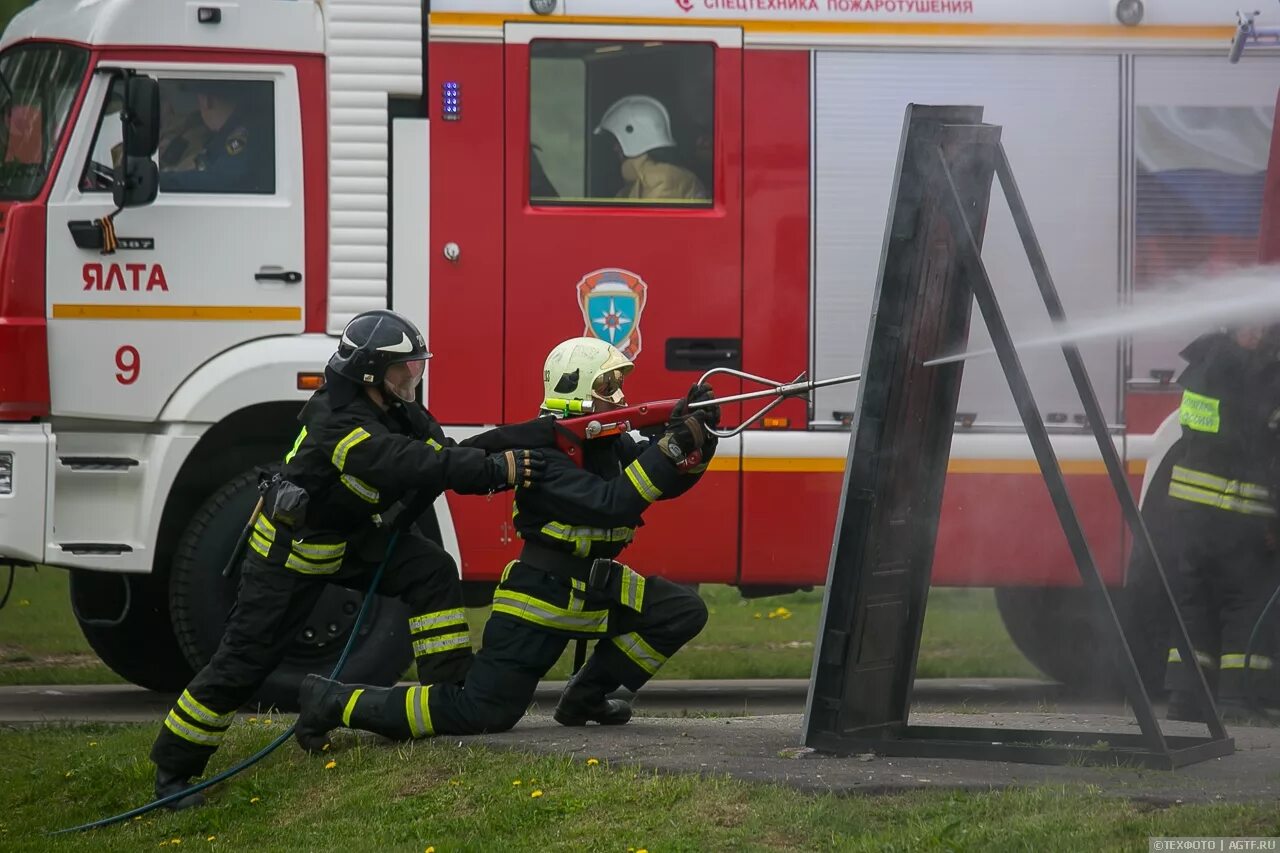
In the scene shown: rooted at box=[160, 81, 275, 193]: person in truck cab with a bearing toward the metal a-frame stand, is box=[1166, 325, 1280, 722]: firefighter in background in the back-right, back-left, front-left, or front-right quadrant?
front-left

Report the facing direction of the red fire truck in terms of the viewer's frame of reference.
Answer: facing to the left of the viewer

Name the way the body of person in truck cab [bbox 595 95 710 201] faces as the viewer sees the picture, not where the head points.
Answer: to the viewer's left

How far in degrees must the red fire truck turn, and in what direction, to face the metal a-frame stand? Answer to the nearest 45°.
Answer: approximately 135° to its left

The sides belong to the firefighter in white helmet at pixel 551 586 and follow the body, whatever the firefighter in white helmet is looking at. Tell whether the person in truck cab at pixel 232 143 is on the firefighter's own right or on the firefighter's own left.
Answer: on the firefighter's own left

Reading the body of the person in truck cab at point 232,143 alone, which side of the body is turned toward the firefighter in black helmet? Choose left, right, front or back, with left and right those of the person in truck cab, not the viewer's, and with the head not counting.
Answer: left

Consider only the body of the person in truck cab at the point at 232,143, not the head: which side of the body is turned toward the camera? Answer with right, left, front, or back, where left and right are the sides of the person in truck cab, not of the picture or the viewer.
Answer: left

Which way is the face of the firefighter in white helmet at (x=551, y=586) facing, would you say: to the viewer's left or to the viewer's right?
to the viewer's right

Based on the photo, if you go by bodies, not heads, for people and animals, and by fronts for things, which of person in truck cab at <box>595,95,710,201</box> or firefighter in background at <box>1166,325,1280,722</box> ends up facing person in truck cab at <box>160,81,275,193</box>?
person in truck cab at <box>595,95,710,201</box>

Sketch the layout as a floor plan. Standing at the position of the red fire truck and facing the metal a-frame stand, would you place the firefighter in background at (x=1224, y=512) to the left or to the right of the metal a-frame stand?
left

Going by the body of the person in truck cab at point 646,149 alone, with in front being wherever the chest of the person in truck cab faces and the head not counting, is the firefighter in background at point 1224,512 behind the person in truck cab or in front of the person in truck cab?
behind

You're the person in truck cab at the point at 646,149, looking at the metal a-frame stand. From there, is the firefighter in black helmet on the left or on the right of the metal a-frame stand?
right

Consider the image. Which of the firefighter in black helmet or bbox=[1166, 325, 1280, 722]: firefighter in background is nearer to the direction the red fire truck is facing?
the firefighter in black helmet

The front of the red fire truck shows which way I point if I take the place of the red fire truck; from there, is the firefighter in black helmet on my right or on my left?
on my left

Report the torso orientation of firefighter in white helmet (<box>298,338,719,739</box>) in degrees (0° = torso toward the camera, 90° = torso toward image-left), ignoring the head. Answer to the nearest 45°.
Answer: approximately 270°
